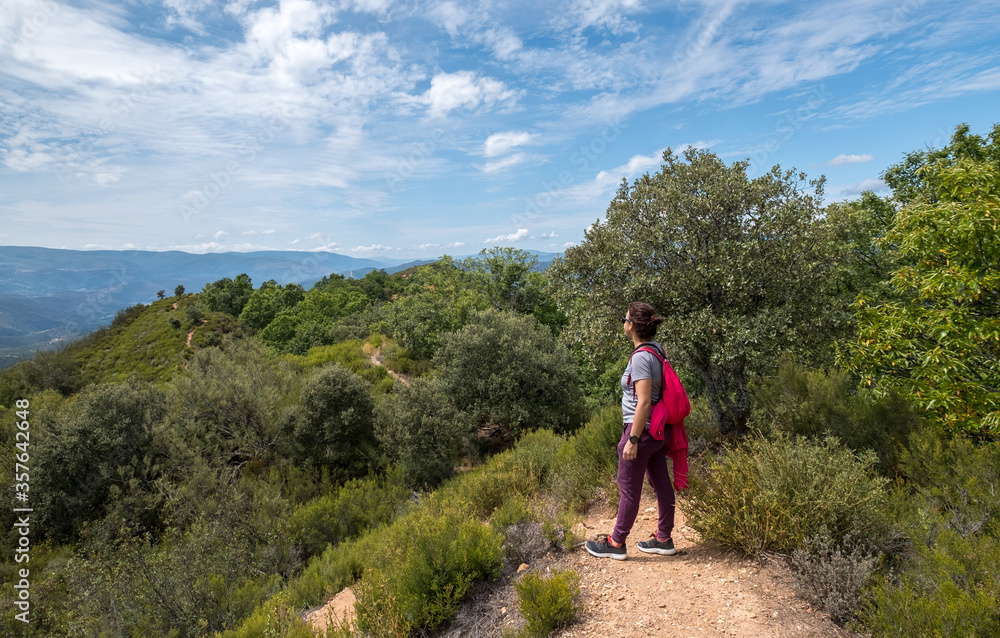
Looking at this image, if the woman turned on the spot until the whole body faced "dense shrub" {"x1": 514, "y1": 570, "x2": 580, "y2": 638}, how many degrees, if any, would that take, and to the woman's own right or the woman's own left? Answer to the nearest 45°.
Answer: approximately 45° to the woman's own left

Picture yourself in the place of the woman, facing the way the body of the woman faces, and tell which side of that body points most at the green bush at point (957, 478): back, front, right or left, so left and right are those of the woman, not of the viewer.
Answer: back

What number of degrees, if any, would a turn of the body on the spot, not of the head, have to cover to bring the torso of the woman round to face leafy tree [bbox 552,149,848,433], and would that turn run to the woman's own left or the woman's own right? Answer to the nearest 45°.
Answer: approximately 90° to the woman's own right

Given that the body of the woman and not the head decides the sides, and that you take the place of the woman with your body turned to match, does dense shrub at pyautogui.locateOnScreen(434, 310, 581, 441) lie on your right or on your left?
on your right

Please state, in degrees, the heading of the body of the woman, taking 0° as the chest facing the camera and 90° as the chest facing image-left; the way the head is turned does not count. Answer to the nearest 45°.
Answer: approximately 90°

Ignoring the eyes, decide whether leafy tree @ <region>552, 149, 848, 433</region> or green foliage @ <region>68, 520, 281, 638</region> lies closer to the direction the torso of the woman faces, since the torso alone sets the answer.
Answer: the green foliage

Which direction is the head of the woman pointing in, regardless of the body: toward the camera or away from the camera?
away from the camera

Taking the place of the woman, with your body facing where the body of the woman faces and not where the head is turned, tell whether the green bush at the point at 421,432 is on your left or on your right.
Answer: on your right

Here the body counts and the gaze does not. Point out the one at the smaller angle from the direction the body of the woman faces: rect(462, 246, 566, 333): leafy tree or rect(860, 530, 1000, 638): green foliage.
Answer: the leafy tree

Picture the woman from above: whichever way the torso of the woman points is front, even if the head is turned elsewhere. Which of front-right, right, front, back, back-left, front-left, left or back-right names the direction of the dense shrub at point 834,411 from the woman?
back-right
